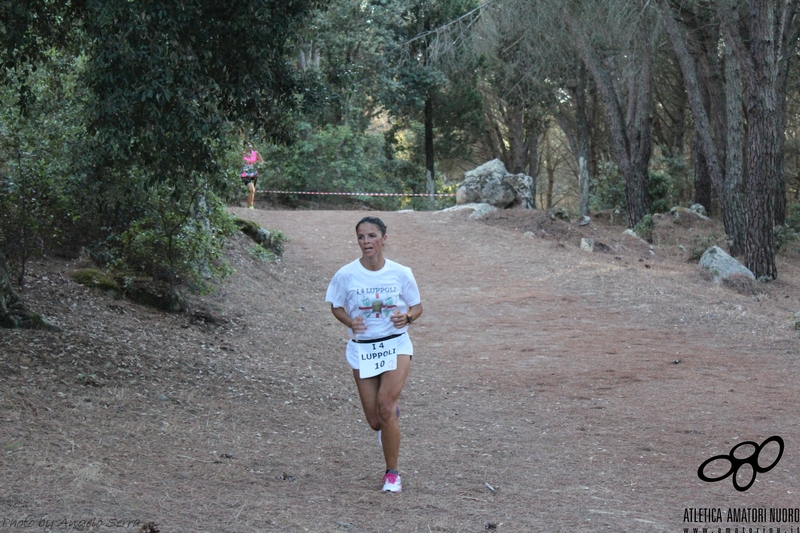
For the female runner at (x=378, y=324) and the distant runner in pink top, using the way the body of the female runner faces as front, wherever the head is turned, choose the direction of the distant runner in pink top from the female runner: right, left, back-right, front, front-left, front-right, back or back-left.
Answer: back

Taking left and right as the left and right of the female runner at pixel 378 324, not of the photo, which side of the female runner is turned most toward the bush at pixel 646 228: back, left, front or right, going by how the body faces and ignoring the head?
back

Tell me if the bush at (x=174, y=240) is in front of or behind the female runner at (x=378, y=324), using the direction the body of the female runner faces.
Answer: behind

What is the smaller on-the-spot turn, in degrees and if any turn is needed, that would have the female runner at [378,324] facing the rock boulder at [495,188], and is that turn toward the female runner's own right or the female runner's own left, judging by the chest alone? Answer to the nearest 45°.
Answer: approximately 180°

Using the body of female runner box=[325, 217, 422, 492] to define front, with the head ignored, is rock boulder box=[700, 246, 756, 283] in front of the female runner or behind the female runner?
behind

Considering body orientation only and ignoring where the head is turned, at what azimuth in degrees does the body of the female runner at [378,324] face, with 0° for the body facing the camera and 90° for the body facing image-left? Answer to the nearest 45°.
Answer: approximately 0°
